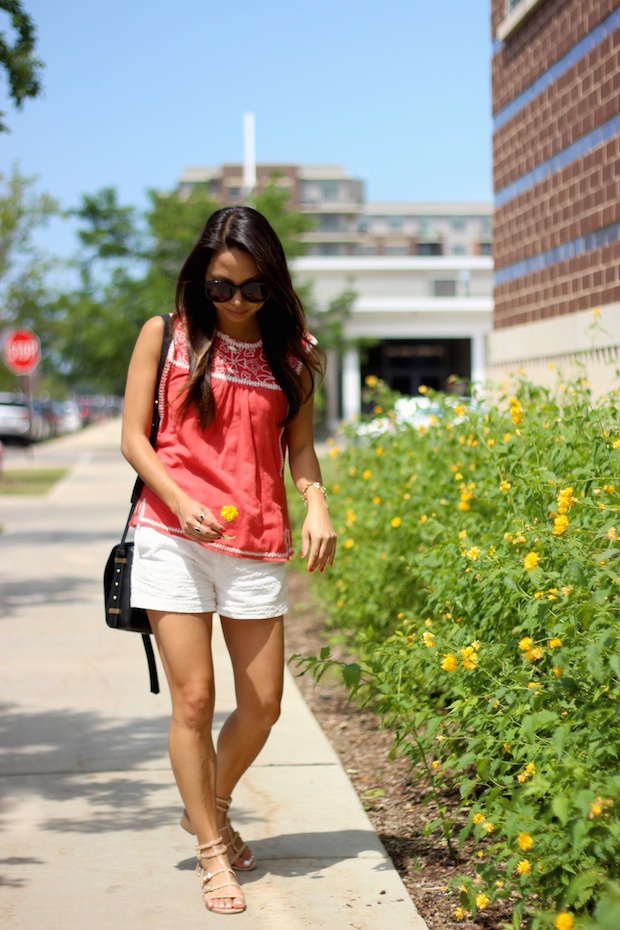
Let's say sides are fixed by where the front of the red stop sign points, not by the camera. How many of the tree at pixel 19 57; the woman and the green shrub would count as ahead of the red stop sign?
3

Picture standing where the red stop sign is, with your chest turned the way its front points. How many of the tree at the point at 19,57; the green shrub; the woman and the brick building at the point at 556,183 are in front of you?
4

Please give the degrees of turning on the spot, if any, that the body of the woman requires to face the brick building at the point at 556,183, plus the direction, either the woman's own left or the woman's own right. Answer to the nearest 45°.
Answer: approximately 135° to the woman's own left

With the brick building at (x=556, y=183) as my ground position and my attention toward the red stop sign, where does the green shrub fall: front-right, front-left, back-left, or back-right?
back-left

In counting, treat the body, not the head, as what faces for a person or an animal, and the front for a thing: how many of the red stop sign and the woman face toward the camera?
2

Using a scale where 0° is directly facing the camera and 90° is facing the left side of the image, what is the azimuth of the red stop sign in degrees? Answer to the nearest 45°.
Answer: approximately 0°

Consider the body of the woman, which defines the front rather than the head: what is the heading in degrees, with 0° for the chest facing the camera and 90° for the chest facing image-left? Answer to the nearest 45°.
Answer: approximately 0°

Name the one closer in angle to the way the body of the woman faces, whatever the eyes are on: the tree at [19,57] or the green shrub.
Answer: the green shrub

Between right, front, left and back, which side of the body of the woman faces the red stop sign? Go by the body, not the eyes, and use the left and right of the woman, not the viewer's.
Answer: back

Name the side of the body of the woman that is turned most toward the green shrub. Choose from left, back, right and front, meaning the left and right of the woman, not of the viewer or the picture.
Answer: left
